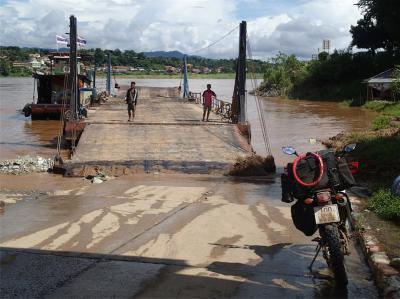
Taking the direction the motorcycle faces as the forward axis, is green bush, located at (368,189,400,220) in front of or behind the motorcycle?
in front

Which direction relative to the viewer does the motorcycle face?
away from the camera

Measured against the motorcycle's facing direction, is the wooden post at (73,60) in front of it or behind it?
in front

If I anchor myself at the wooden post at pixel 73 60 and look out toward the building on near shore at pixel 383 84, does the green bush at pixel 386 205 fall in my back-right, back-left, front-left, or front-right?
back-right

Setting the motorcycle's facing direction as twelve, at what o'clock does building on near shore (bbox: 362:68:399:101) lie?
The building on near shore is roughly at 12 o'clock from the motorcycle.

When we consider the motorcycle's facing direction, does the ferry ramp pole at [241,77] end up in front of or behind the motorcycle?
in front

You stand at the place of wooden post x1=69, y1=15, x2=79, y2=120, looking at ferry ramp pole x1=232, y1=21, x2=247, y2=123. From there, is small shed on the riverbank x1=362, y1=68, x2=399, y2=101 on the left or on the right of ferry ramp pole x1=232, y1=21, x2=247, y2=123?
left
